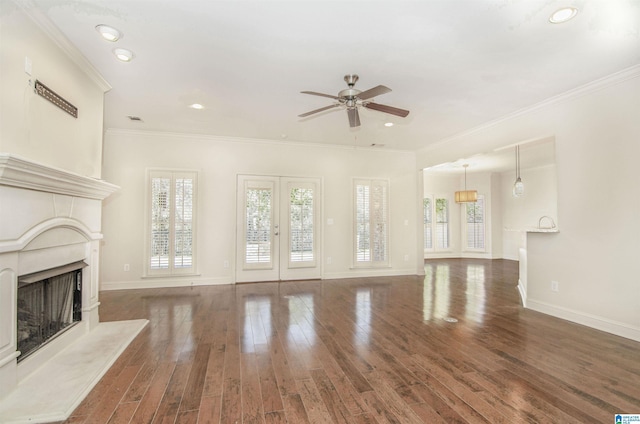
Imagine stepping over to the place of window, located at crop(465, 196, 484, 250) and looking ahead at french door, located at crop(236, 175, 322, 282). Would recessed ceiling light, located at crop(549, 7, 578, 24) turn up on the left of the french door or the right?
left

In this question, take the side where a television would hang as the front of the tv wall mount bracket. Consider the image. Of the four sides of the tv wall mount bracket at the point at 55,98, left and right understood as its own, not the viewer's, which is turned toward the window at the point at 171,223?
left

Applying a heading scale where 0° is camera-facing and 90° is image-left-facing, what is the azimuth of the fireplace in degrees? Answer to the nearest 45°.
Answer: approximately 315°

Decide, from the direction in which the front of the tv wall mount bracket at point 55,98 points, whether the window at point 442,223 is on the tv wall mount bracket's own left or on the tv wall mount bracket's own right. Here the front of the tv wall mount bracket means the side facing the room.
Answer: on the tv wall mount bracket's own left
